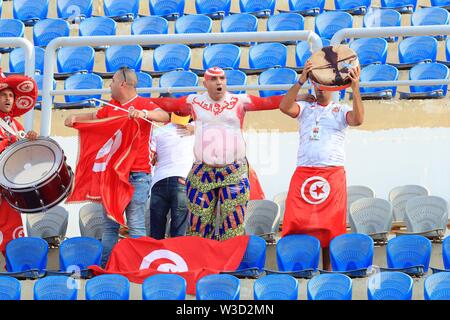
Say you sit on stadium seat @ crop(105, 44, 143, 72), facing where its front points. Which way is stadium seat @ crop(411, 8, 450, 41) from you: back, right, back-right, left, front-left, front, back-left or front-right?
left

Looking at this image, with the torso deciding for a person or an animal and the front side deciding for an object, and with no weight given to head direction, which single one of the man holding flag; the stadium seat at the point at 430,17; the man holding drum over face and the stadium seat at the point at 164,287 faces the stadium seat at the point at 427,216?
the stadium seat at the point at 430,17

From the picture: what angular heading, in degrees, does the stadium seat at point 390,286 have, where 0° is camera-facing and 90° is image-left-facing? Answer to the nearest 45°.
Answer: approximately 0°

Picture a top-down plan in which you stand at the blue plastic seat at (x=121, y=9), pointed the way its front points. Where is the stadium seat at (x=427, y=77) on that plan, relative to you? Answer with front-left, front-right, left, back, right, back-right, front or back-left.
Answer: front-left

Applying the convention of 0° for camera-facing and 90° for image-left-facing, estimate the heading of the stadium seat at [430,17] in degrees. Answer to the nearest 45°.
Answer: approximately 0°

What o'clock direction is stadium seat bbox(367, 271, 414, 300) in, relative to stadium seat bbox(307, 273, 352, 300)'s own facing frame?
stadium seat bbox(367, 271, 414, 300) is roughly at 9 o'clock from stadium seat bbox(307, 273, 352, 300).

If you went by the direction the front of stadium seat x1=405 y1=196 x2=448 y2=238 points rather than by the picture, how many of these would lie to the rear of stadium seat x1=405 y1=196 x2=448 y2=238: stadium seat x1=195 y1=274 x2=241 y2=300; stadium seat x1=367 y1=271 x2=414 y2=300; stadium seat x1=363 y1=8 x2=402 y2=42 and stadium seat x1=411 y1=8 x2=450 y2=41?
2

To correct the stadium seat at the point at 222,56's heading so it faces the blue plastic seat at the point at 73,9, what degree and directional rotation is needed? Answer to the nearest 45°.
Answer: approximately 135° to its right

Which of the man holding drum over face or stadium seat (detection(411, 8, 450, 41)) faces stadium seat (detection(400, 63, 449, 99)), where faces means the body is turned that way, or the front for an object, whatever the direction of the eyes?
stadium seat (detection(411, 8, 450, 41))
